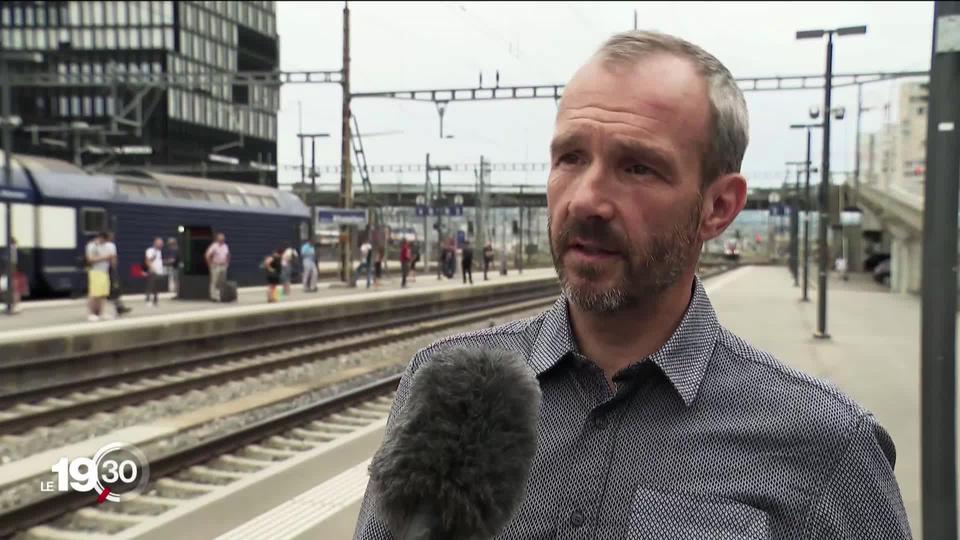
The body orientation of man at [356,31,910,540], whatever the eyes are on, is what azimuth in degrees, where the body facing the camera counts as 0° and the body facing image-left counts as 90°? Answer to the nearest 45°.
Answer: approximately 45°

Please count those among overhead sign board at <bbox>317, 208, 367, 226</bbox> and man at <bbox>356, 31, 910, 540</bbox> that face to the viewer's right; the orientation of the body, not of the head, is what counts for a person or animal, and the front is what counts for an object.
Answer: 0

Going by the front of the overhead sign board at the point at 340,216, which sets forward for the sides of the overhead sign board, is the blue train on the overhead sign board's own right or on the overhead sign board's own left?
on the overhead sign board's own right

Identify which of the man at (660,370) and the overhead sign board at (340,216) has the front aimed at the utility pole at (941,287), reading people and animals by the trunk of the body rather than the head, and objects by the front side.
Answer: the overhead sign board

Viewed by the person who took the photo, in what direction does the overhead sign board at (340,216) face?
facing the viewer

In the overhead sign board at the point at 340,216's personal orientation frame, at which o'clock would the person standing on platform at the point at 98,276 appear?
The person standing on platform is roughly at 1 o'clock from the overhead sign board.

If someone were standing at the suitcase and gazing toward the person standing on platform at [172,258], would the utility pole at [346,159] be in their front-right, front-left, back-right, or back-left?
front-right

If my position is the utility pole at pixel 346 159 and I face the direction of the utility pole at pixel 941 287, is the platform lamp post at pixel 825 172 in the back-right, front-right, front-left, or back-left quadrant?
front-left

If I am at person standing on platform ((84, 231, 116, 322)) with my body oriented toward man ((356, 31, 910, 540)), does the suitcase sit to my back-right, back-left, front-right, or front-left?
back-left

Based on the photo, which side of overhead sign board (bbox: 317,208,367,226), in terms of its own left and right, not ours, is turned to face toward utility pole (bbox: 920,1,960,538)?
front

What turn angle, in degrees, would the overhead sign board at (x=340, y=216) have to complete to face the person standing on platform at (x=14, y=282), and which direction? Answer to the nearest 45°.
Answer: approximately 45° to its right

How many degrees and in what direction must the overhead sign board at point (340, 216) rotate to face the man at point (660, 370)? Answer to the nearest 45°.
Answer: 0° — it already faces them

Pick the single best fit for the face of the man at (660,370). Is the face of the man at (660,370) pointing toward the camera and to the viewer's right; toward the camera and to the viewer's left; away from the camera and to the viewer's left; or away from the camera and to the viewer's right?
toward the camera and to the viewer's left

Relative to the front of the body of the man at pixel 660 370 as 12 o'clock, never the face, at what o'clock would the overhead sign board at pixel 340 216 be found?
The overhead sign board is roughly at 4 o'clock from the man.
